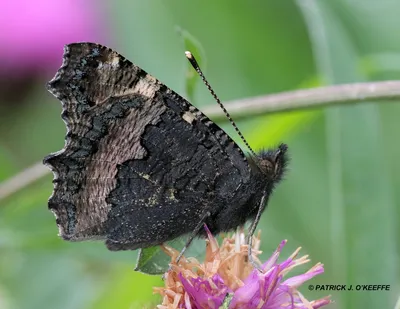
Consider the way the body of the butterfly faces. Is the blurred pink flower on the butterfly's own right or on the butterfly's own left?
on the butterfly's own left

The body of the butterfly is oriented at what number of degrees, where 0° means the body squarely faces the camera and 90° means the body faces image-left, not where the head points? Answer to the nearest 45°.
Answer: approximately 270°
